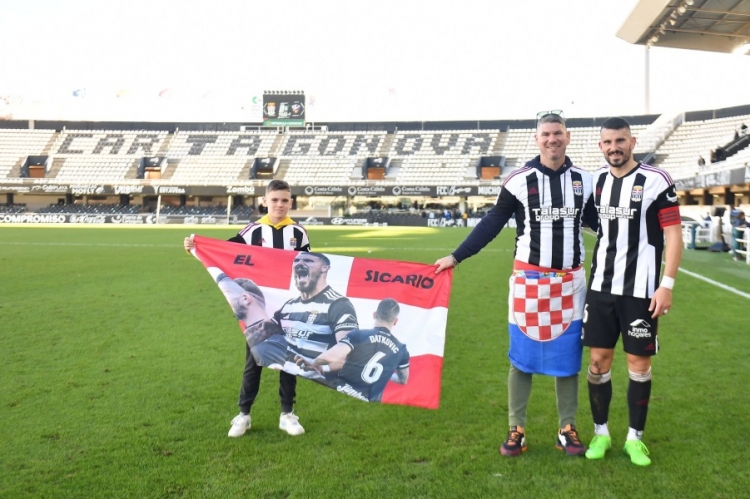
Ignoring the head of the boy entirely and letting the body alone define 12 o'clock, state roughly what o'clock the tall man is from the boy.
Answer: The tall man is roughly at 10 o'clock from the boy.

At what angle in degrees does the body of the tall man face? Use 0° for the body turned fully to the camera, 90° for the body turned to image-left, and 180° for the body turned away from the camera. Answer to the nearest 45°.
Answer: approximately 0°

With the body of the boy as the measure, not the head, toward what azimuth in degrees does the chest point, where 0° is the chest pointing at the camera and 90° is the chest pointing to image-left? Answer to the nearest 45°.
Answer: approximately 0°

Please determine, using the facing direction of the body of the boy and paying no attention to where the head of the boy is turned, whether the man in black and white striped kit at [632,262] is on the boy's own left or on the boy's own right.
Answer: on the boy's own left

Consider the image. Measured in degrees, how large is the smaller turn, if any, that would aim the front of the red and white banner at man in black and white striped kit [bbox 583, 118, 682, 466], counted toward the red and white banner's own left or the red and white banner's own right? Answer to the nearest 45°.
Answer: approximately 45° to the red and white banner's own left

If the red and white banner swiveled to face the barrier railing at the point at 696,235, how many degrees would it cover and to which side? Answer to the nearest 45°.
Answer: approximately 135° to its left
